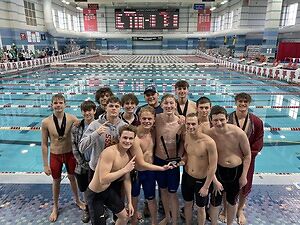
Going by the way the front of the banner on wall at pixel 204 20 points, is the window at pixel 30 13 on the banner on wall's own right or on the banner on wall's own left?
on the banner on wall's own right

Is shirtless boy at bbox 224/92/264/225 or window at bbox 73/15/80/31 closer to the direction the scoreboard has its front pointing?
the shirtless boy

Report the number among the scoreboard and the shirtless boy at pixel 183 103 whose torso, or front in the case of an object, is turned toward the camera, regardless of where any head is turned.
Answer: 2

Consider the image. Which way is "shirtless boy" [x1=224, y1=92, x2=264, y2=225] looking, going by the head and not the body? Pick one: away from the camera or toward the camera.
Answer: toward the camera

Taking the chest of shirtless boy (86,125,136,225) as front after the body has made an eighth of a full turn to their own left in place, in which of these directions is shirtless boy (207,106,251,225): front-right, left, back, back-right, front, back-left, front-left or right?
front

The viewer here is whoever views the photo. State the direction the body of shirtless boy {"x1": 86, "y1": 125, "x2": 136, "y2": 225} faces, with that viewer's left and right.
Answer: facing the viewer and to the right of the viewer

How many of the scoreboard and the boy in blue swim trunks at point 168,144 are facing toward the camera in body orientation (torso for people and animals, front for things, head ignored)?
2

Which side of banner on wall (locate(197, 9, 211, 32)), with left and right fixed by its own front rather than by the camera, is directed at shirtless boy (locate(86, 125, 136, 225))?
front

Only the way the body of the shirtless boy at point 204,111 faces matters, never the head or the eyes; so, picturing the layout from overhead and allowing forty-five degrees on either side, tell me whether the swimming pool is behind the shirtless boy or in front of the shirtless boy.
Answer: behind

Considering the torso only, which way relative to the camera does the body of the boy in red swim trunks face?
toward the camera

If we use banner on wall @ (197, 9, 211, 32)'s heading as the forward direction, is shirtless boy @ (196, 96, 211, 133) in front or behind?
in front

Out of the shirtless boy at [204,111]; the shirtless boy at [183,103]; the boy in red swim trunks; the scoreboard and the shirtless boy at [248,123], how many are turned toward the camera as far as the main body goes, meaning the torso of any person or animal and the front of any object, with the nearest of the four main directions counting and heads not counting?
5

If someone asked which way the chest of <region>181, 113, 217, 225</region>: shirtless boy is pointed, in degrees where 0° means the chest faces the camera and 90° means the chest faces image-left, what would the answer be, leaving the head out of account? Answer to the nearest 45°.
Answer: approximately 45°

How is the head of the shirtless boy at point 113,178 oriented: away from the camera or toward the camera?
toward the camera

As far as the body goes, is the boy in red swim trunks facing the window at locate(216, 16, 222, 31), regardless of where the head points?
no

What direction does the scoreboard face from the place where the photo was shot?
facing the viewer

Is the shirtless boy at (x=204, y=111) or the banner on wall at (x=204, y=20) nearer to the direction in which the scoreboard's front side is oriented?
the shirtless boy

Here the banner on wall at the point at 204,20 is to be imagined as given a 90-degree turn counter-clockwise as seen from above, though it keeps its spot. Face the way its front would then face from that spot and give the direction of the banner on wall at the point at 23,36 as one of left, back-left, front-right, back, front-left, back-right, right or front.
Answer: back-right

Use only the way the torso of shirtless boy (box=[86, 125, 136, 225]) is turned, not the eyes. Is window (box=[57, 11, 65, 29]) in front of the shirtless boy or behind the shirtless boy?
behind
